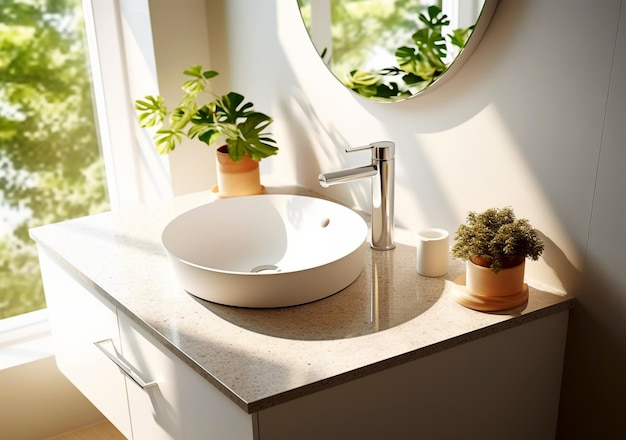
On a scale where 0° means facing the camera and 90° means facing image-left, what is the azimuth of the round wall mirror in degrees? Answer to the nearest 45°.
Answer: approximately 45°

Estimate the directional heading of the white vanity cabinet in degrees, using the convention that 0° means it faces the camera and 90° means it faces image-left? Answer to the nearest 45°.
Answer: approximately 45°

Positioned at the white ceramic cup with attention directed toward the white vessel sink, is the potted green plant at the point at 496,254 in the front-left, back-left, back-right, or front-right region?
back-left
